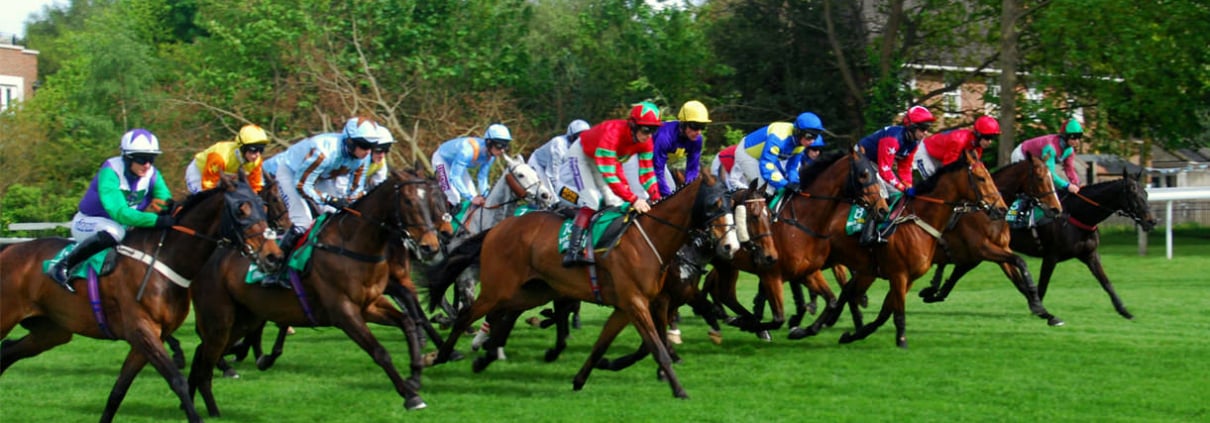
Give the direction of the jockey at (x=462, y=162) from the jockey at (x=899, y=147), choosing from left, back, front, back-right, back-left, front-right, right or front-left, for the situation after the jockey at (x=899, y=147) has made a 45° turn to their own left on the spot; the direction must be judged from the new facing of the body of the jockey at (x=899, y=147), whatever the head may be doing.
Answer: back

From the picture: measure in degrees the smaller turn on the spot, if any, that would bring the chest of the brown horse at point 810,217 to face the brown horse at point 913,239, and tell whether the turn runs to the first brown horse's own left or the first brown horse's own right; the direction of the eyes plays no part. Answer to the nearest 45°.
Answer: approximately 45° to the first brown horse's own left

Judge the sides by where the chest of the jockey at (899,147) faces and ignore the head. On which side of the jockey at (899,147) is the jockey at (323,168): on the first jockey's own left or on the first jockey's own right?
on the first jockey's own right

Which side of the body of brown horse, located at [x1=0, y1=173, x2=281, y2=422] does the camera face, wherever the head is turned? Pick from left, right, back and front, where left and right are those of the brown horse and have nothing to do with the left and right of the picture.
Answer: right

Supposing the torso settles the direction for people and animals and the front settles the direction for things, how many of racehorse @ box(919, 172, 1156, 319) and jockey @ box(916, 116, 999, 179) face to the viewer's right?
2

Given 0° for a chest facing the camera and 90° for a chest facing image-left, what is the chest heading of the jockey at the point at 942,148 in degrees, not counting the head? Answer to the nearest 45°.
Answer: approximately 270°

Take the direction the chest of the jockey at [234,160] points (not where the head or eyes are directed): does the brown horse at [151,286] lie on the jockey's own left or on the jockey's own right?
on the jockey's own right

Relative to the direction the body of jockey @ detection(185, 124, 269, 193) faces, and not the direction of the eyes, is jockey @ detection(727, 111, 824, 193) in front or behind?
in front

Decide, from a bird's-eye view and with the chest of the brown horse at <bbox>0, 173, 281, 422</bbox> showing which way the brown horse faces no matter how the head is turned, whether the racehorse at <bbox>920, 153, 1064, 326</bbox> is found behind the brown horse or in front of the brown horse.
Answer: in front

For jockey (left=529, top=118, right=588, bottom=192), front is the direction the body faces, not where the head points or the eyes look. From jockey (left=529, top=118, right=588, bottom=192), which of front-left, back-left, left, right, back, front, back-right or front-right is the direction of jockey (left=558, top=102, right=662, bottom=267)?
right
